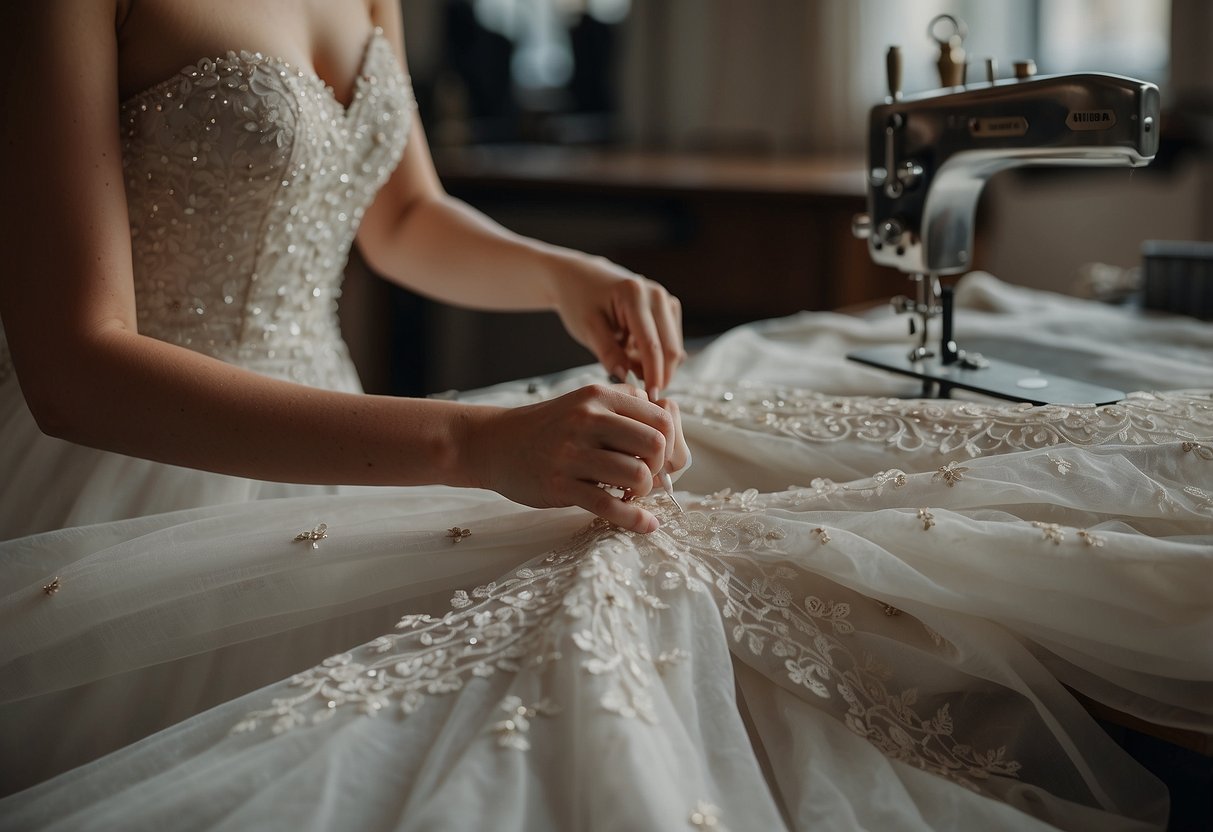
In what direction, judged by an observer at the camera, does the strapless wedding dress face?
facing the viewer and to the right of the viewer
